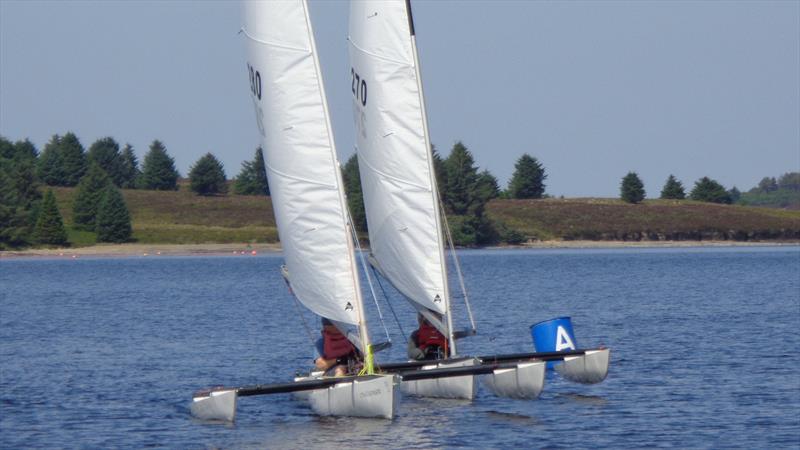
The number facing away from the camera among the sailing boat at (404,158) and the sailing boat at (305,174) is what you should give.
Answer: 0
